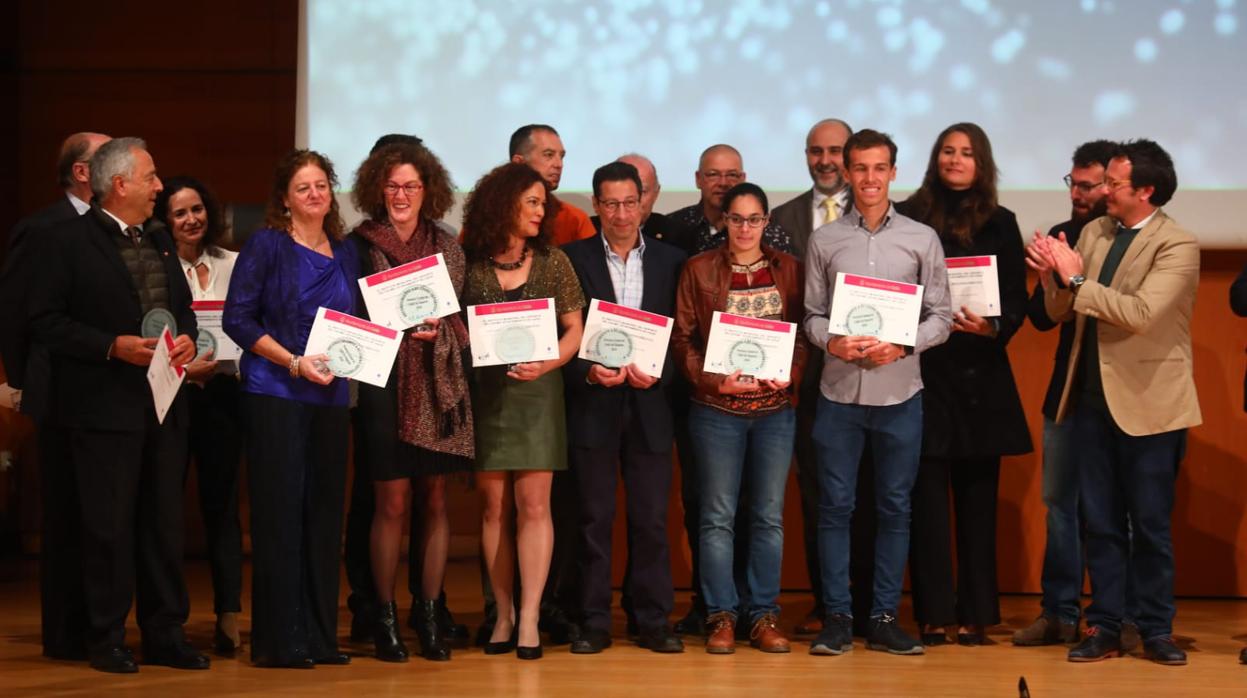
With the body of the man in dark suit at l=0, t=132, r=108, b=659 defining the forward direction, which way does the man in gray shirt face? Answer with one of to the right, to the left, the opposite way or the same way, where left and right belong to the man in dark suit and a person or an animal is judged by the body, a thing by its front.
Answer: to the right

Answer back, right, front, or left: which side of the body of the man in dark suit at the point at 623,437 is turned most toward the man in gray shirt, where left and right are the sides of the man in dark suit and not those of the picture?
left

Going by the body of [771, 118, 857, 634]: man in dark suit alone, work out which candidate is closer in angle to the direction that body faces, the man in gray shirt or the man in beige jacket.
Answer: the man in gray shirt

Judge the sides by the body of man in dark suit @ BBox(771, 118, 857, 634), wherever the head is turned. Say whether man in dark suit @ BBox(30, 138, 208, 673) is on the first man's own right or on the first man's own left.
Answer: on the first man's own right

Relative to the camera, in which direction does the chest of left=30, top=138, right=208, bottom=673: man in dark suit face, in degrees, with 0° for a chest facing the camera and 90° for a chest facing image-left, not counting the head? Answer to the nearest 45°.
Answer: approximately 315°

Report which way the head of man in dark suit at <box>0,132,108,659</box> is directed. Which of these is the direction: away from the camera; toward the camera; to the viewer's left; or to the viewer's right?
to the viewer's right

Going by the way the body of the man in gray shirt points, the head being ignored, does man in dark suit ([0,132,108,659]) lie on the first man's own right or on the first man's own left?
on the first man's own right

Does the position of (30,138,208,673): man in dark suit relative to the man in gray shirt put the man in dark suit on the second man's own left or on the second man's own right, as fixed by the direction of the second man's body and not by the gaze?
on the second man's own right
